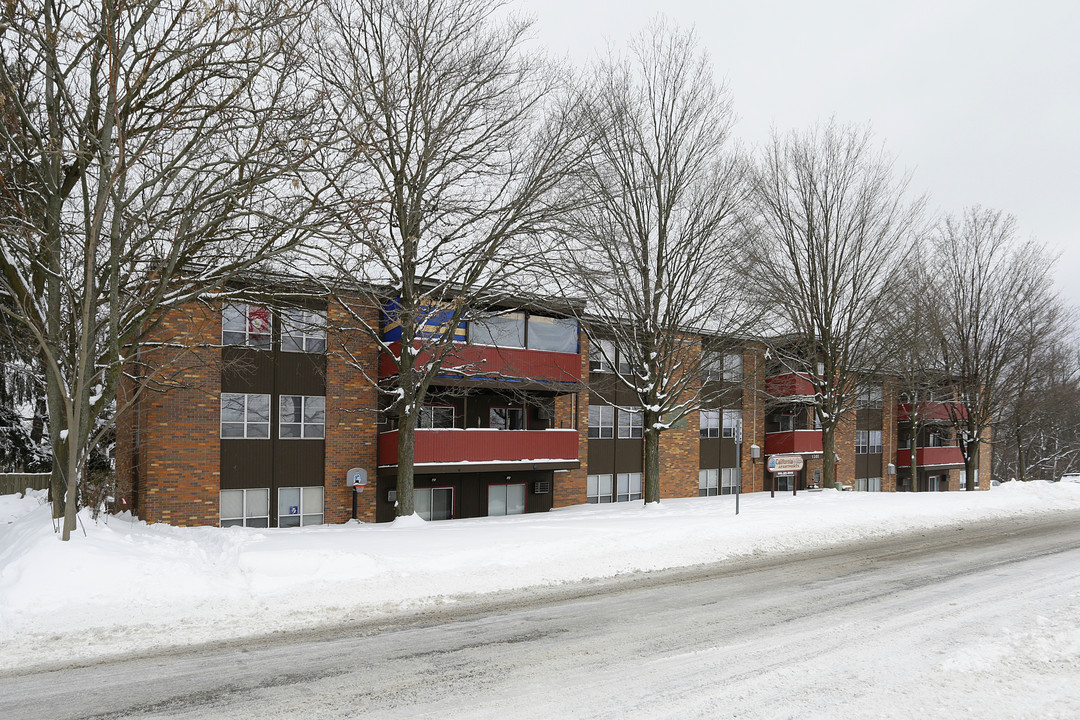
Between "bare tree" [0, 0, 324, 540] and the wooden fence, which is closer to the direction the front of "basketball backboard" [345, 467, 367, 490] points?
the bare tree

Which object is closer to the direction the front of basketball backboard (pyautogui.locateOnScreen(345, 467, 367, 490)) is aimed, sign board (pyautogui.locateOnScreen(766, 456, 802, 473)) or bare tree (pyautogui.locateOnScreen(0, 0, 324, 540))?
the bare tree

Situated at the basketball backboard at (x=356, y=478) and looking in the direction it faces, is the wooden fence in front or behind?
behind

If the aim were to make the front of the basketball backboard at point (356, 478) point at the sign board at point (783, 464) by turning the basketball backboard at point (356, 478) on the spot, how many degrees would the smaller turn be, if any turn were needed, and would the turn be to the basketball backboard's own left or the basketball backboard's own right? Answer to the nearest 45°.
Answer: approximately 90° to the basketball backboard's own left

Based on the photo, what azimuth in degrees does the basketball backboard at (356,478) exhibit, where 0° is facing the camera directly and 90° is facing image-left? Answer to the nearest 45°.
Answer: approximately 0°
